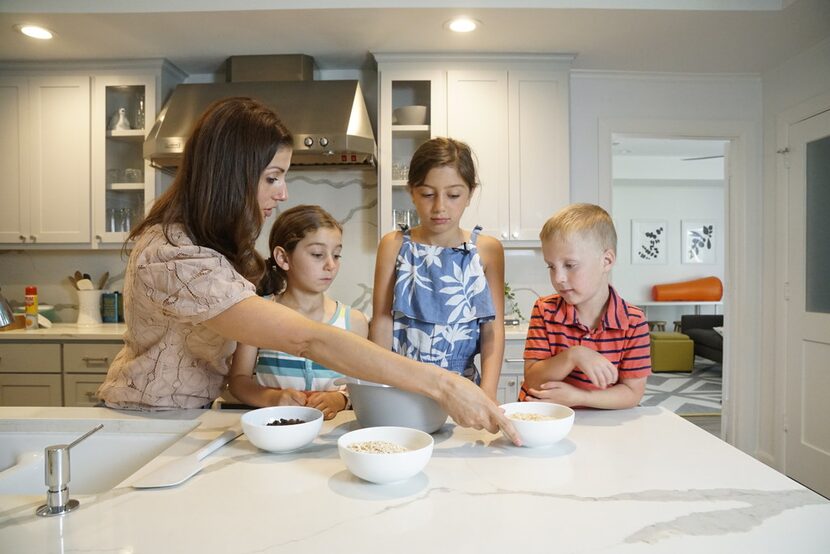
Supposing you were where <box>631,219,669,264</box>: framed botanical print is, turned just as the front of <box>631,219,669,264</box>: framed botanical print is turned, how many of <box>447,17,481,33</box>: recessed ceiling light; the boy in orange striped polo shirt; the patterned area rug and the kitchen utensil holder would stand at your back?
0

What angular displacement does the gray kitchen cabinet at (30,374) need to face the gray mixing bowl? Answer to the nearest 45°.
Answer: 0° — it already faces it

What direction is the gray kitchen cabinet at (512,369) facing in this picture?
toward the camera

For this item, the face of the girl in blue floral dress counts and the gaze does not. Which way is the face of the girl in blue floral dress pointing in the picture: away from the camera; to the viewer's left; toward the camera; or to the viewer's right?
toward the camera

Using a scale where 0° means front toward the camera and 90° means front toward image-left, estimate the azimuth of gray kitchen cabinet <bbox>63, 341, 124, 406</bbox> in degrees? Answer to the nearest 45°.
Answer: approximately 0°

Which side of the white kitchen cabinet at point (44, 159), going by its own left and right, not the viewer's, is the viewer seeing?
front

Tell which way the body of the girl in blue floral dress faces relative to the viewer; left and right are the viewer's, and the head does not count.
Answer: facing the viewer

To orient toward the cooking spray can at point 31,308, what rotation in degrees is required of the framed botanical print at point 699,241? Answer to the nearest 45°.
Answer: approximately 45° to its right

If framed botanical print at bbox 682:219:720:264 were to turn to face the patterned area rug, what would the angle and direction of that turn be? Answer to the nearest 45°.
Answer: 0° — it already faces it

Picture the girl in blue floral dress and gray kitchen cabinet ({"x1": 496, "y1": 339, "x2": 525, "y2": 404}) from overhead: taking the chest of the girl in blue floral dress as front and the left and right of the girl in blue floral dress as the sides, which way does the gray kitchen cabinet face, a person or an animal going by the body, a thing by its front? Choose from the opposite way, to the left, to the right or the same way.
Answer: the same way

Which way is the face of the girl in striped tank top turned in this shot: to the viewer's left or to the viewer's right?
to the viewer's right

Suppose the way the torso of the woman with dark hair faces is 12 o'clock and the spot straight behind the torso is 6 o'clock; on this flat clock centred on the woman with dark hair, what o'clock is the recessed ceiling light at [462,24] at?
The recessed ceiling light is roughly at 10 o'clock from the woman with dark hair.

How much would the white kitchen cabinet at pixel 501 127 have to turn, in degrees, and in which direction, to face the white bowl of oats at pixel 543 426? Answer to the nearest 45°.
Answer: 0° — it already faces it

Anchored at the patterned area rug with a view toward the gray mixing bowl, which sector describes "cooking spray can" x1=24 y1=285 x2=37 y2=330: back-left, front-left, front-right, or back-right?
front-right

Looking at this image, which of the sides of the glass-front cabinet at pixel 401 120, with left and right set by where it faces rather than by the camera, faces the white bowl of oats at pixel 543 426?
front

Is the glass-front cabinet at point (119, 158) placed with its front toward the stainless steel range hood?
no

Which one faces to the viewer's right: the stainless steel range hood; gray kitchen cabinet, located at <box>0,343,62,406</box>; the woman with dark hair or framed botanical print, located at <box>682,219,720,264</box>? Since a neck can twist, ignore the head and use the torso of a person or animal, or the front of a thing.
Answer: the woman with dark hair

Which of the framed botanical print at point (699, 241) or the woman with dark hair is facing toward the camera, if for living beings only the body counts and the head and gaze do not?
the framed botanical print

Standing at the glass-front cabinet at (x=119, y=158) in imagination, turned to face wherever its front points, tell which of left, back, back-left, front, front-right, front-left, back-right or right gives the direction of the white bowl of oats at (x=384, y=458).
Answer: front

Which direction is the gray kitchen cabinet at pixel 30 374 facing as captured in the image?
toward the camera

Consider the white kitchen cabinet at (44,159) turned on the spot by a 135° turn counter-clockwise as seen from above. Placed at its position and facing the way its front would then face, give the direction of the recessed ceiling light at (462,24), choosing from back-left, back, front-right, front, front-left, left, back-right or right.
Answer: right
